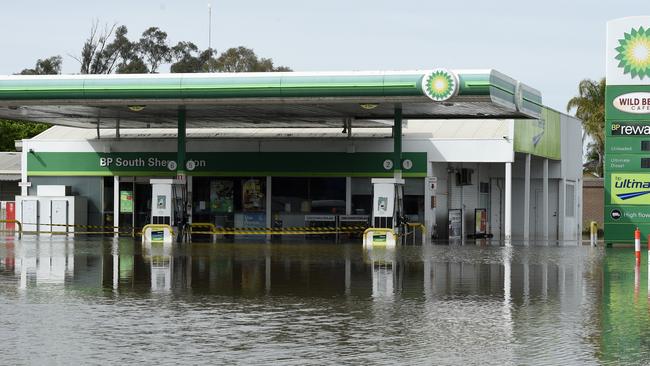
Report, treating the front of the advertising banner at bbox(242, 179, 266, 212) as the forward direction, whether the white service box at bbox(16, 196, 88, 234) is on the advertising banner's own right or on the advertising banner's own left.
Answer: on the advertising banner's own right

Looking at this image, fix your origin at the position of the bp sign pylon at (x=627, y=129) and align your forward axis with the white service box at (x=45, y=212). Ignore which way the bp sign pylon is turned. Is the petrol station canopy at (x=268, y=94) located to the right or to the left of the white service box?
left

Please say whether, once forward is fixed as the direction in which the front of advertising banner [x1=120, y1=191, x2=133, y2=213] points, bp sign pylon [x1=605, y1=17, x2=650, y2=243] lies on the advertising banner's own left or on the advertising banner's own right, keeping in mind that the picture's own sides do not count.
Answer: on the advertising banner's own left

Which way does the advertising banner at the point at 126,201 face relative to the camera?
toward the camera

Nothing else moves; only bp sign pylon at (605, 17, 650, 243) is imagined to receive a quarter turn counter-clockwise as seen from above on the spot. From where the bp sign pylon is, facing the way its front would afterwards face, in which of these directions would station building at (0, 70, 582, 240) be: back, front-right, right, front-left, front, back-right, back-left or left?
back

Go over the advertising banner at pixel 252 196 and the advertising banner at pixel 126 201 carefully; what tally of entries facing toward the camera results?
2

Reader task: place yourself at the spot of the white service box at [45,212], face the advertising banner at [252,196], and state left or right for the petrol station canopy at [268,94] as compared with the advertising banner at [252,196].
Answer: right

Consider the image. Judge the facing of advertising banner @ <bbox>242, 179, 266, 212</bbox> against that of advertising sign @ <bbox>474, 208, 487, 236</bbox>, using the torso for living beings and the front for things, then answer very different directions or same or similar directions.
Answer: same or similar directions

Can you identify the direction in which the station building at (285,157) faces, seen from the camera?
facing the viewer

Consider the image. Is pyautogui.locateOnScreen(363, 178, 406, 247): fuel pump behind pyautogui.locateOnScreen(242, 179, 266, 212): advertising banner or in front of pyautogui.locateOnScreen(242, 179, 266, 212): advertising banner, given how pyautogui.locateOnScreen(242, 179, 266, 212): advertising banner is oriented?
in front

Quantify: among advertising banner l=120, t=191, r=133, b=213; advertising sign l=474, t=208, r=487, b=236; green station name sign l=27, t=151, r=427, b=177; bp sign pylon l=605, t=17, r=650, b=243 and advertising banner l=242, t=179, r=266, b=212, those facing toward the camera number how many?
5

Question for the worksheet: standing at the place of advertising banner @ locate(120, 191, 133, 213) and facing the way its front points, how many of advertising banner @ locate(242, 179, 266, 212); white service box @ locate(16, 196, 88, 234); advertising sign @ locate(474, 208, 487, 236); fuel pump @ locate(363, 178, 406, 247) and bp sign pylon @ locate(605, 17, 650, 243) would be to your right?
1

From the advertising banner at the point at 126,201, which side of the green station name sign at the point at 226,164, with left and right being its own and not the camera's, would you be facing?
right

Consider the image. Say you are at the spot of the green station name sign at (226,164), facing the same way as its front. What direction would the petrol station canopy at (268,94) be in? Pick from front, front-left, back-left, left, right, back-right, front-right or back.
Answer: front

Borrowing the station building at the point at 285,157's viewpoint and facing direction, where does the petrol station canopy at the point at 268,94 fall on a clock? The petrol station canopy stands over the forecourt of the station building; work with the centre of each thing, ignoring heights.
The petrol station canopy is roughly at 12 o'clock from the station building.

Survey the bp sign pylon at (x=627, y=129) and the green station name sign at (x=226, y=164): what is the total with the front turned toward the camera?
2

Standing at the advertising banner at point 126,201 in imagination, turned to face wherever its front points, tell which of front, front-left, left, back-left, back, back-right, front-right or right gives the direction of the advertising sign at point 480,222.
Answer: left

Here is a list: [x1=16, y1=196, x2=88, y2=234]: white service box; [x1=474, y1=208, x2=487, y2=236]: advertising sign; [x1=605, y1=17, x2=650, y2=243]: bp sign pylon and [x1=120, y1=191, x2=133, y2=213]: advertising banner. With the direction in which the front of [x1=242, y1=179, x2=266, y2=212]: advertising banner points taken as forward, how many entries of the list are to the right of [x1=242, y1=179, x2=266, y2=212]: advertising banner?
2
